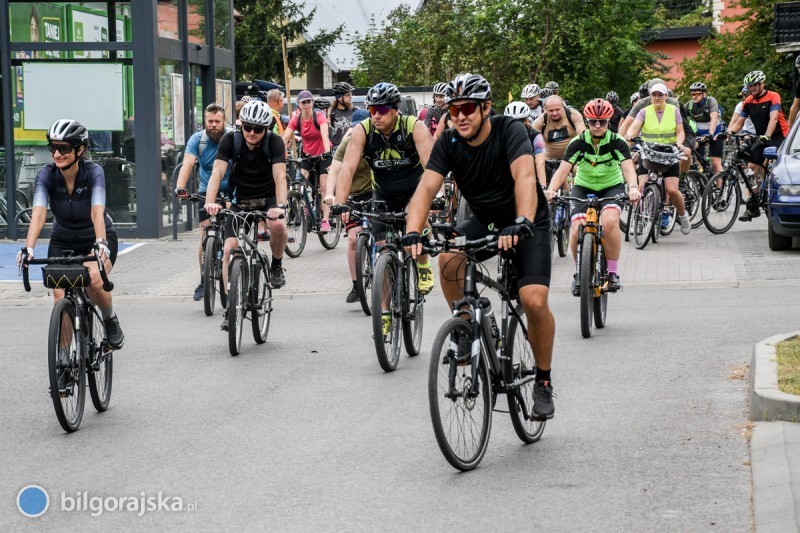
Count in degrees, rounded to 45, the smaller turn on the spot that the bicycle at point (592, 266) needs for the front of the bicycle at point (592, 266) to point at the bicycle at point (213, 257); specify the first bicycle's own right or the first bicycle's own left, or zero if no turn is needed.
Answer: approximately 90° to the first bicycle's own right

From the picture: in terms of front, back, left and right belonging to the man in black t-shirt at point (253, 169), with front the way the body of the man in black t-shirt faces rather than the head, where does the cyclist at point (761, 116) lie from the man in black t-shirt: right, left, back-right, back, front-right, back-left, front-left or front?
back-left

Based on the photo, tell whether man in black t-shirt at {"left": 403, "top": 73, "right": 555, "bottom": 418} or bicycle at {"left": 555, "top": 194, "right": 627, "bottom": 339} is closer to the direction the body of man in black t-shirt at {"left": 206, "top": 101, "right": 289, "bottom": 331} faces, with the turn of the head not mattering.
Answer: the man in black t-shirt

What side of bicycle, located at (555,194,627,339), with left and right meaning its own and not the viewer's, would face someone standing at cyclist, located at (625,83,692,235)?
back

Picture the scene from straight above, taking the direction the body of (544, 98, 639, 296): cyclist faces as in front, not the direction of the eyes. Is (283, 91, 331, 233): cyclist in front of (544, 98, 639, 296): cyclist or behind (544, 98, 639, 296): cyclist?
behind

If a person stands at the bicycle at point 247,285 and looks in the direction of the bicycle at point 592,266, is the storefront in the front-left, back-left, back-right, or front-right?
back-left

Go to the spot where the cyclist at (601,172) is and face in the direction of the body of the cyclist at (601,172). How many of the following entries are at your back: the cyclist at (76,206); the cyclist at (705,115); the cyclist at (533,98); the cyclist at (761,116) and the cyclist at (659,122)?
4
